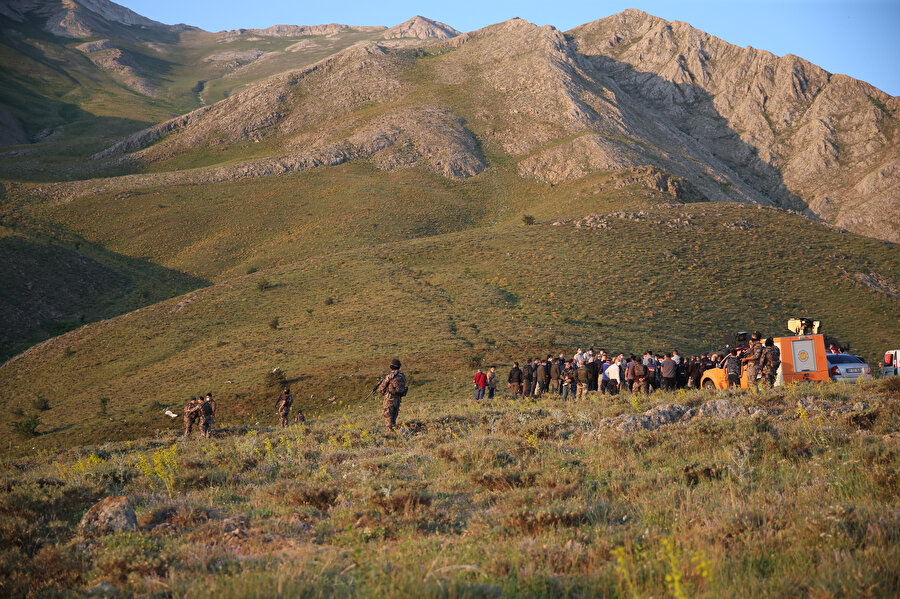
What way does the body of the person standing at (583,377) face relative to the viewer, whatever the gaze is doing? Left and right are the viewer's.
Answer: facing away from the viewer

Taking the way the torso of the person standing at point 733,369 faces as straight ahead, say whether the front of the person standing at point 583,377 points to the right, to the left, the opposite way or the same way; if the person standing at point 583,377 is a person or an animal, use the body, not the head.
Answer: the same way

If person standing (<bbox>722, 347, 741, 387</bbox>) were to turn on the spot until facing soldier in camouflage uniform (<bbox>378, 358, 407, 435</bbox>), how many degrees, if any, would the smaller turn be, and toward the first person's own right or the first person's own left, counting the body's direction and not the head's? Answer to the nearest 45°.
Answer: approximately 135° to the first person's own left

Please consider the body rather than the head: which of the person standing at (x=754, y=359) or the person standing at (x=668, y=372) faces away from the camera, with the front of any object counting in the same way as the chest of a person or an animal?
the person standing at (x=668, y=372)

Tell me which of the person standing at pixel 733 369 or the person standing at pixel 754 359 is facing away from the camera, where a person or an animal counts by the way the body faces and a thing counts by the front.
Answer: the person standing at pixel 733 369

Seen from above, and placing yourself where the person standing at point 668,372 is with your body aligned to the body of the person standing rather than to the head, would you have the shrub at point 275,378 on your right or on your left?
on your left

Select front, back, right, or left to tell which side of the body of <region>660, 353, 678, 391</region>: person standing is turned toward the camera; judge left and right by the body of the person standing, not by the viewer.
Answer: back

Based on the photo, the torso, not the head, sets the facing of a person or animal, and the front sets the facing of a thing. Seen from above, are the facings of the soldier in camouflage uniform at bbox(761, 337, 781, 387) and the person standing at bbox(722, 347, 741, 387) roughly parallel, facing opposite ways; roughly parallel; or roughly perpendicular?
roughly parallel

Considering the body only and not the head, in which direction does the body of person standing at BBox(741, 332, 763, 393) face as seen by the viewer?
to the viewer's left
